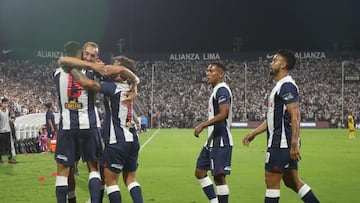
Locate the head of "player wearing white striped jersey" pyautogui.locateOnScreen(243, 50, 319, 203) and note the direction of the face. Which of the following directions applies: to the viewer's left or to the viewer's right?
to the viewer's left

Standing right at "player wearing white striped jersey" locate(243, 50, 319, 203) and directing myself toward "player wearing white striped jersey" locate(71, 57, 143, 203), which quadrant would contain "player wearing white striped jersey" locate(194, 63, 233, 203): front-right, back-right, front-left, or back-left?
front-right

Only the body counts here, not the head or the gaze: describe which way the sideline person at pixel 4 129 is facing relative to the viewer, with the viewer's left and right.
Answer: facing the viewer and to the right of the viewer

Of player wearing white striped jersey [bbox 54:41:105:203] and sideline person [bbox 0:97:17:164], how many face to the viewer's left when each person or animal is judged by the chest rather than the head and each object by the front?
0

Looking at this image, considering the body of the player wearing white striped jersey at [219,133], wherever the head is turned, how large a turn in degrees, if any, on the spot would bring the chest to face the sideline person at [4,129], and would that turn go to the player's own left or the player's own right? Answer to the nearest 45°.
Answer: approximately 45° to the player's own right

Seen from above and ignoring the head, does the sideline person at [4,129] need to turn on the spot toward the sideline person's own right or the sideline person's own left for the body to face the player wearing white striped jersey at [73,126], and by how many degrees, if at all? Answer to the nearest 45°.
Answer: approximately 45° to the sideline person's own right

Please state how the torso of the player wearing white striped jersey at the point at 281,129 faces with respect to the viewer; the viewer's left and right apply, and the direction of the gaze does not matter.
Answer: facing to the left of the viewer

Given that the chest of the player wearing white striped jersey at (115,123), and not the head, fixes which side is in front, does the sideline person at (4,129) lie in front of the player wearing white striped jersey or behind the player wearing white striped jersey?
in front

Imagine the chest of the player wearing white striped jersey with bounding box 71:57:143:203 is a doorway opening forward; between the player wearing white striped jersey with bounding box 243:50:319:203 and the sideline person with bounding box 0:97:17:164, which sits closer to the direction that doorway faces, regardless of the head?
the sideline person

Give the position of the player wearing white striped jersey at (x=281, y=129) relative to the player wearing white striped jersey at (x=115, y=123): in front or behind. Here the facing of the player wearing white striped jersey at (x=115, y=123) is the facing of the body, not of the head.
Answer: behind
